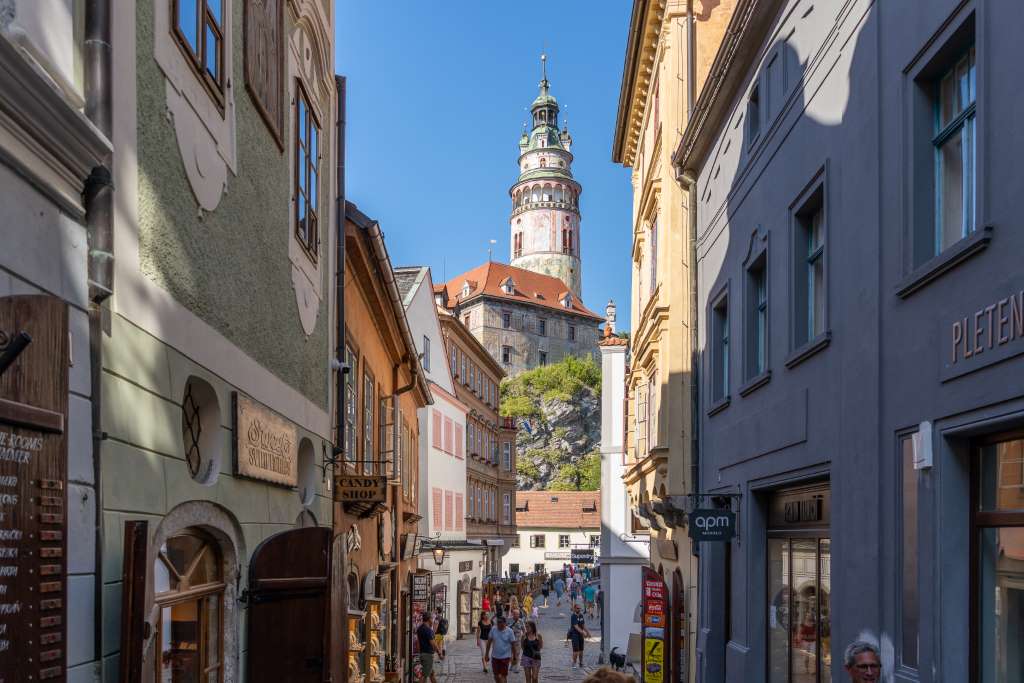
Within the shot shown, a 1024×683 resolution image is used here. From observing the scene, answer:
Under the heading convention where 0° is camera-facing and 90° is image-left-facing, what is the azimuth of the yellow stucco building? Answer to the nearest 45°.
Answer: approximately 90°

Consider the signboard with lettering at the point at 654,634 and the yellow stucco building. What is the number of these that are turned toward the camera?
1

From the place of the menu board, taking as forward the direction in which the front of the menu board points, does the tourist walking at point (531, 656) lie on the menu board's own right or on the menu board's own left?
on the menu board's own left

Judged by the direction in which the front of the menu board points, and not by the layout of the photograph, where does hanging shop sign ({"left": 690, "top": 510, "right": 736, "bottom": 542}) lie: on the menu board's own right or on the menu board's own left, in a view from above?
on the menu board's own left

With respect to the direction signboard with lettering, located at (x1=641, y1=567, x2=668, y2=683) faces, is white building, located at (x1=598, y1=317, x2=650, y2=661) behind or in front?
behind
